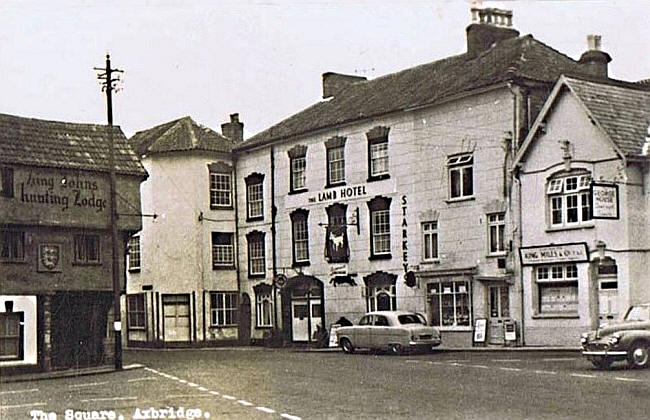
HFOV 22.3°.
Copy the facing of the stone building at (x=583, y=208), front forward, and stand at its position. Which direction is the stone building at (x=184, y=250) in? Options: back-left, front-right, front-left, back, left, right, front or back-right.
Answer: right

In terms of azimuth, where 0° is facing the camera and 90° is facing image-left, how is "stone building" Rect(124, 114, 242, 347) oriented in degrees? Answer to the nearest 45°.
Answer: approximately 0°

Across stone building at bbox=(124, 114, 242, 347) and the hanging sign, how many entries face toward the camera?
2

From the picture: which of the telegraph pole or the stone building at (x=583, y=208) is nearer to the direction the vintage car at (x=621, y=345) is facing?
the telegraph pole

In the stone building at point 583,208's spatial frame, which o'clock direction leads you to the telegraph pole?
The telegraph pole is roughly at 1 o'clock from the stone building.

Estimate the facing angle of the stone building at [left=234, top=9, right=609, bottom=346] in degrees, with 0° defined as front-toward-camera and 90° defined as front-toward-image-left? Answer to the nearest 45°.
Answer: approximately 45°

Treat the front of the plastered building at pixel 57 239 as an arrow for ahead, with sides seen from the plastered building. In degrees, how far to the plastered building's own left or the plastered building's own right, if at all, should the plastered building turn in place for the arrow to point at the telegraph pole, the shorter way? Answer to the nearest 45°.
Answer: approximately 45° to the plastered building's own left
